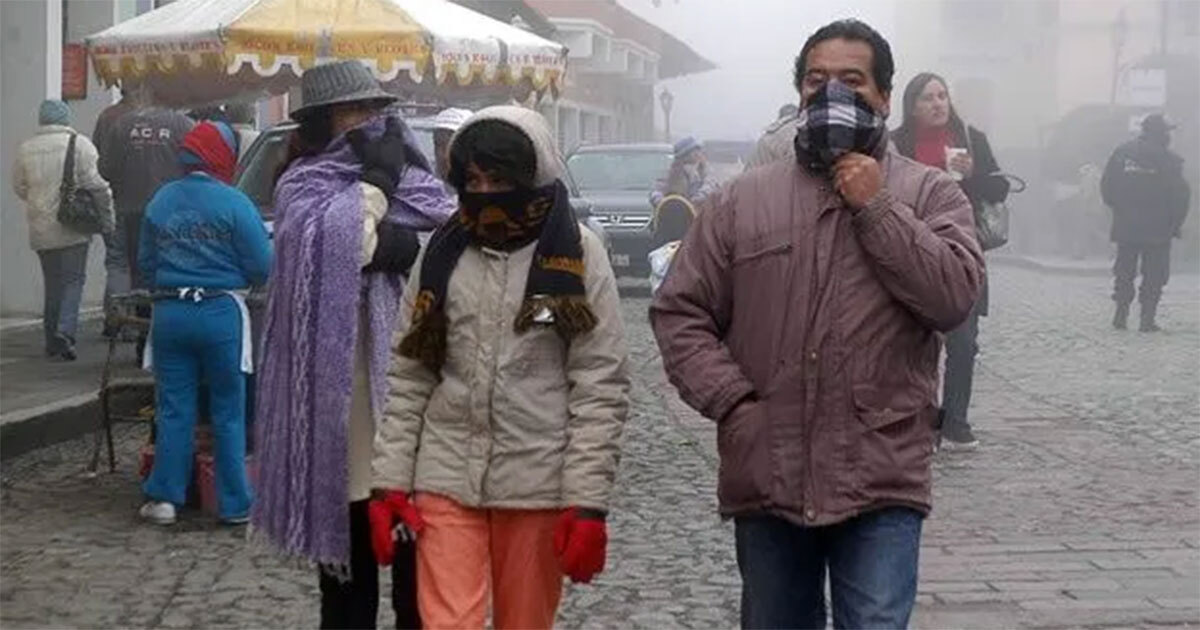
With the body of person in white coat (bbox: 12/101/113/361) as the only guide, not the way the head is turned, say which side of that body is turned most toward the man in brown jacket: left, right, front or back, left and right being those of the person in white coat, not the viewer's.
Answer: back

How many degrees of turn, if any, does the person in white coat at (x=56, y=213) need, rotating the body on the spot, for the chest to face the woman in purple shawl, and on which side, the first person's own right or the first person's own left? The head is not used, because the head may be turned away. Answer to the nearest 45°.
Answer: approximately 180°

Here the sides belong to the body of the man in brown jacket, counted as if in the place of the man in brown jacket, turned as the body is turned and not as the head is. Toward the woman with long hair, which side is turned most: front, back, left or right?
back

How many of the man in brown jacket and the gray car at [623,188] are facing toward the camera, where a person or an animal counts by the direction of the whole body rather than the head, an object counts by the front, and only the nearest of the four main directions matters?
2

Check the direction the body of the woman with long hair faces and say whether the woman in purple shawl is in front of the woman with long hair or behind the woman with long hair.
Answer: in front

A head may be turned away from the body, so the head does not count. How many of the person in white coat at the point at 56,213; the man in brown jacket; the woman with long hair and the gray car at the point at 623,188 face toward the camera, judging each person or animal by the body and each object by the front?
3

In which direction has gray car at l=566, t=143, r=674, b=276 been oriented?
toward the camera

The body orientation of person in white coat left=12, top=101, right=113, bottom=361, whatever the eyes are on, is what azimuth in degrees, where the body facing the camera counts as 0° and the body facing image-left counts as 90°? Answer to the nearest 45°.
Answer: approximately 180°

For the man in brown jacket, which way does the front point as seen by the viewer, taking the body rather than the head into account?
toward the camera

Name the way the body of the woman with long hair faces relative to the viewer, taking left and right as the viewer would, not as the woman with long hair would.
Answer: facing the viewer

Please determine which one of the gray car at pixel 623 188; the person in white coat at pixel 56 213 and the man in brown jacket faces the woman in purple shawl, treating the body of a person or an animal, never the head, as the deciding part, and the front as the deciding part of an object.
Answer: the gray car

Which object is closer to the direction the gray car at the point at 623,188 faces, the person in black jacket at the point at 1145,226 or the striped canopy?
the striped canopy

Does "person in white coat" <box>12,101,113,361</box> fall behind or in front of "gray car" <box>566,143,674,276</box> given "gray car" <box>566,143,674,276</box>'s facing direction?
in front

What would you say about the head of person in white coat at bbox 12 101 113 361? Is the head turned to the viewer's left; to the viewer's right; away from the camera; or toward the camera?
away from the camera

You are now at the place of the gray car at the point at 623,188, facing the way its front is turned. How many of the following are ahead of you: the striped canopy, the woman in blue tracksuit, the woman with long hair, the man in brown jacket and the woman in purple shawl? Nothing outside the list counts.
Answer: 5
